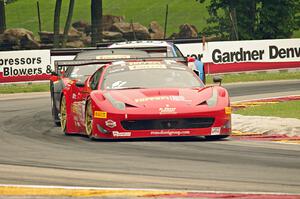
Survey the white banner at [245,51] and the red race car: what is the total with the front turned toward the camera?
2

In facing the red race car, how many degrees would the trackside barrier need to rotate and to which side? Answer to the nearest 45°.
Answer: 0° — it already faces it

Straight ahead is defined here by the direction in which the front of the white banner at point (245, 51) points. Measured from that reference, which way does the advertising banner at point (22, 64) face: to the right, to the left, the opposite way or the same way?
the same way

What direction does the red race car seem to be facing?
toward the camera

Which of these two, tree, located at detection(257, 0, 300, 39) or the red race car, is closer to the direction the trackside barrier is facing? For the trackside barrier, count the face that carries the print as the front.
the red race car

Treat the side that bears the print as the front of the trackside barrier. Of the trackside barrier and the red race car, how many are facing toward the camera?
2

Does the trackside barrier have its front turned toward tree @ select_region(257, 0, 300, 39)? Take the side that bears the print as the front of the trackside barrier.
no

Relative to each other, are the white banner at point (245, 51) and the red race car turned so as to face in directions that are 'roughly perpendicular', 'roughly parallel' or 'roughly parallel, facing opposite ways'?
roughly parallel

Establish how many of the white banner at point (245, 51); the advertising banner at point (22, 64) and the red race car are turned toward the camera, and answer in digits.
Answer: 3

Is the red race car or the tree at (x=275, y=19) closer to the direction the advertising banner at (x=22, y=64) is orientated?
the red race car

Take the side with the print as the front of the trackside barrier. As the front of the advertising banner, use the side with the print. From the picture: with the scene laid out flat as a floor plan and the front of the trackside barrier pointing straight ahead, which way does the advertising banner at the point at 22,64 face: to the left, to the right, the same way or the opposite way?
the same way

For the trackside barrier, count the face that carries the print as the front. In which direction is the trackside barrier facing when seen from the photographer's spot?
facing the viewer

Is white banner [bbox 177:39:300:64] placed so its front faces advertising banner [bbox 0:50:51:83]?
no
